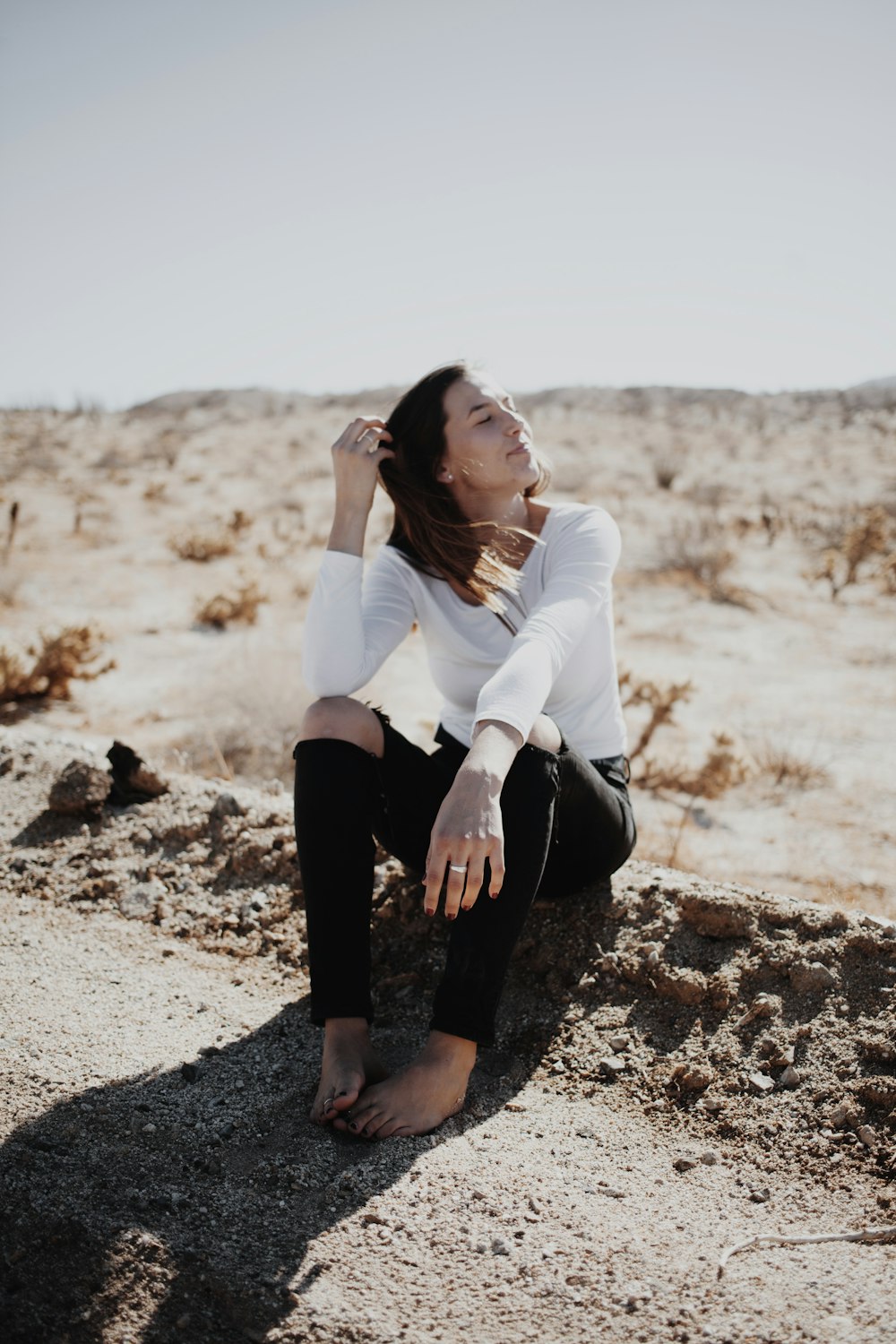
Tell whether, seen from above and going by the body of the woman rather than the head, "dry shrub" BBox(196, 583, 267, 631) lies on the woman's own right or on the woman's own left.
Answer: on the woman's own right

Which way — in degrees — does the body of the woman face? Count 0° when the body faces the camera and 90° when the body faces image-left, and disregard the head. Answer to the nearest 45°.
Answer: approximately 45°

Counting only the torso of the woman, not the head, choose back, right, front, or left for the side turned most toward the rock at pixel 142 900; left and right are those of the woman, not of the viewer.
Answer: right

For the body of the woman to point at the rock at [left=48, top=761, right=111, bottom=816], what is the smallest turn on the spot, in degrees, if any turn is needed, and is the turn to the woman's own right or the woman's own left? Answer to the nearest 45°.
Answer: approximately 90° to the woman's own right

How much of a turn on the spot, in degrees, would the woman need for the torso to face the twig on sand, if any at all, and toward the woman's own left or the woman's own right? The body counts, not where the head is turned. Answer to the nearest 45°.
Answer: approximately 90° to the woman's own left

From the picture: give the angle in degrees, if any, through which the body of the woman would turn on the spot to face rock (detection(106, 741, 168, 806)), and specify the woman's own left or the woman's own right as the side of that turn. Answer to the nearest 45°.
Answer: approximately 90° to the woman's own right

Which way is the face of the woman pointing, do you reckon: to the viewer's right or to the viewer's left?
to the viewer's right
